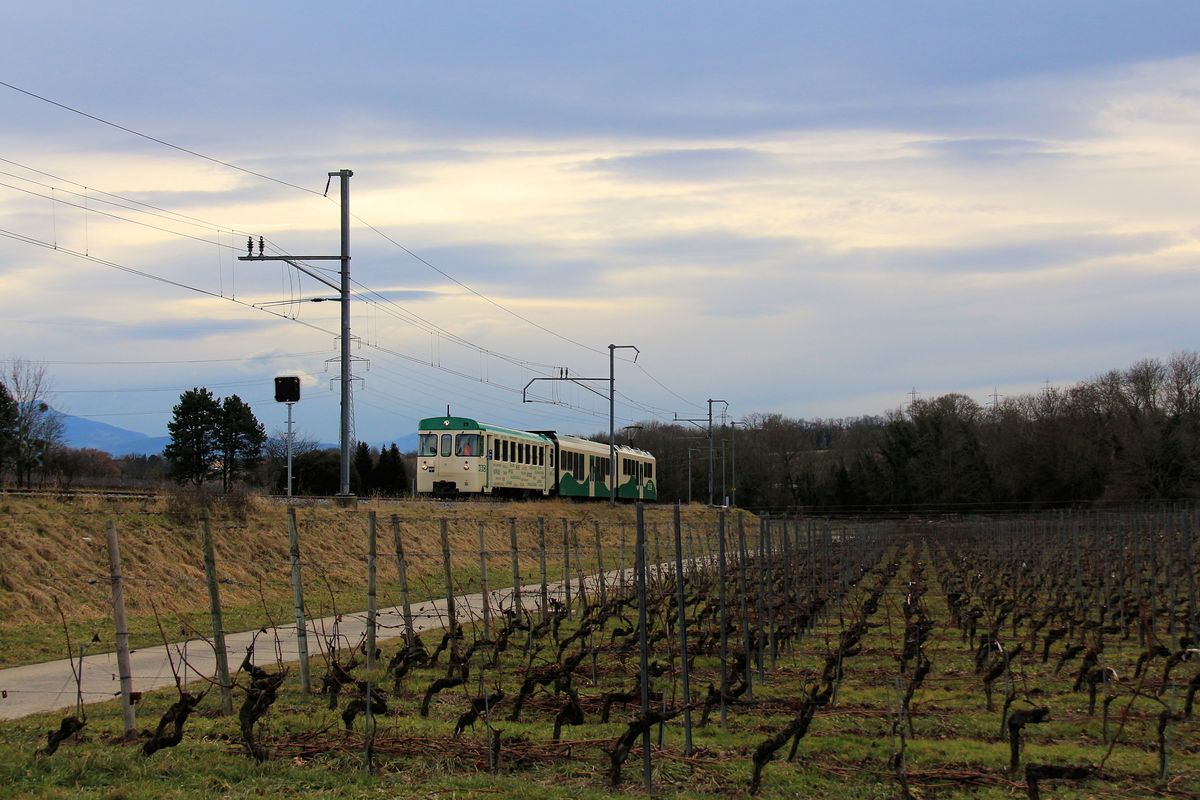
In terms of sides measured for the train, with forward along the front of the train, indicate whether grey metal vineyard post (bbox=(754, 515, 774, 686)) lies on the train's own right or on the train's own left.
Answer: on the train's own left

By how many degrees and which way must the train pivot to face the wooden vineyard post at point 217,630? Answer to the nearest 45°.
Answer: approximately 45° to its left

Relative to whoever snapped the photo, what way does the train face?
facing the viewer and to the left of the viewer

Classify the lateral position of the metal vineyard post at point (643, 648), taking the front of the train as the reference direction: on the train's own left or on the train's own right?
on the train's own left

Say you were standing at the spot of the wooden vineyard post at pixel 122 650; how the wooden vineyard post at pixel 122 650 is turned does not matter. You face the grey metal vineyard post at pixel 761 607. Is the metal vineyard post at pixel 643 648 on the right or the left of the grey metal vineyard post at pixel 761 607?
right

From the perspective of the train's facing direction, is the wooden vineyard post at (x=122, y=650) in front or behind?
in front
